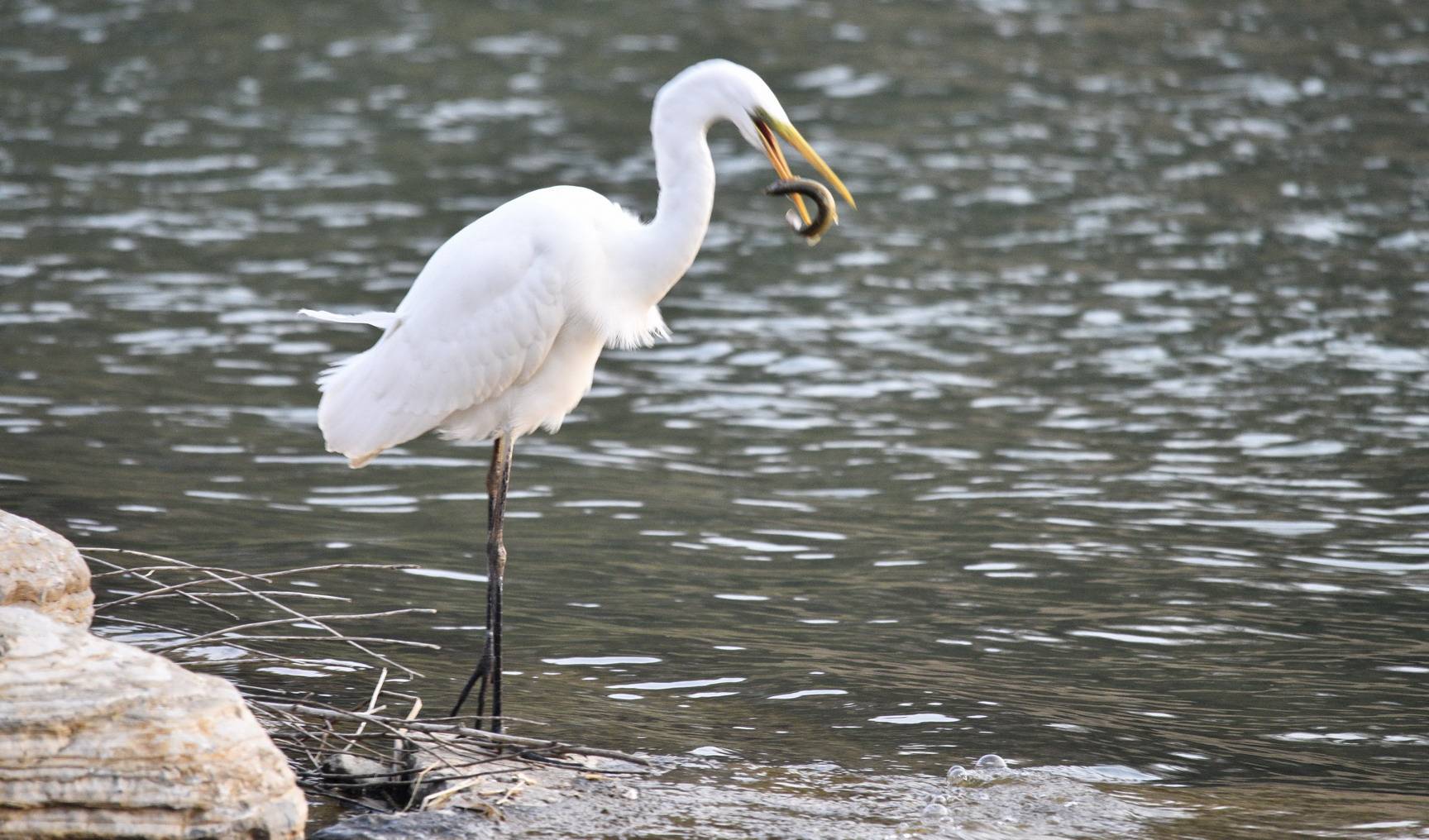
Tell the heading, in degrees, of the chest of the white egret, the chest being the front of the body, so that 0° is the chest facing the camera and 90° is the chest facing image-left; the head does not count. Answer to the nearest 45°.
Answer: approximately 270°
